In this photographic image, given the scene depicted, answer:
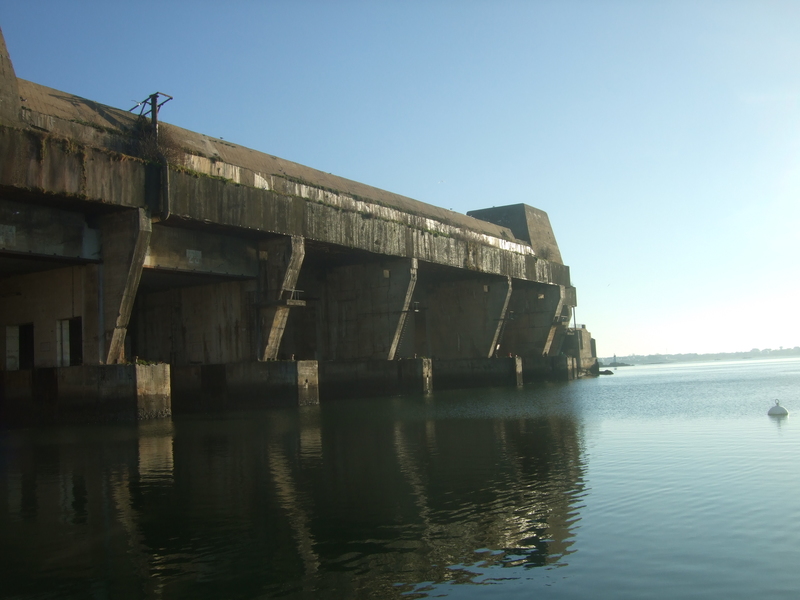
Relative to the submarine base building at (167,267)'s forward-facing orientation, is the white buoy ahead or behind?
ahead

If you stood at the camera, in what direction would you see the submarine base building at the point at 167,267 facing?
facing the viewer and to the right of the viewer
